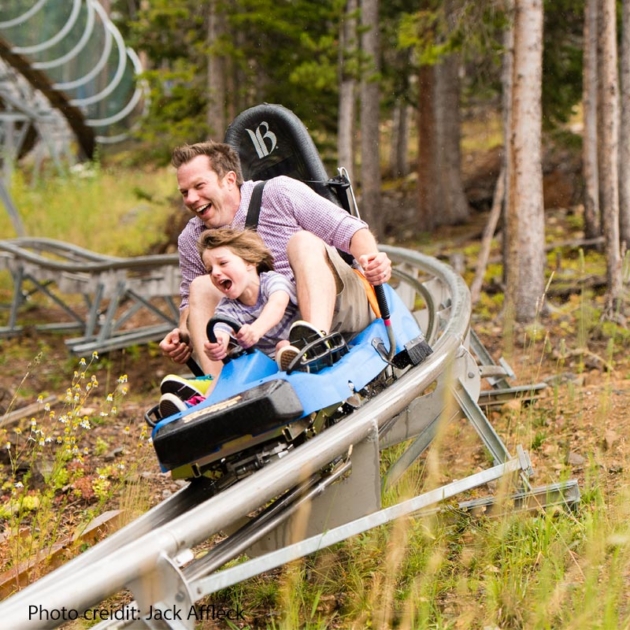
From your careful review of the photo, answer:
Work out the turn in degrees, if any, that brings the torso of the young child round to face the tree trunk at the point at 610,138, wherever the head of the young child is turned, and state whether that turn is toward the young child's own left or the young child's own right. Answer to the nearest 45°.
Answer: approximately 180°

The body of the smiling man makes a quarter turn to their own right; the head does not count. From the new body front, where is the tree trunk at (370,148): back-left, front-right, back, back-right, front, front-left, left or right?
front-right

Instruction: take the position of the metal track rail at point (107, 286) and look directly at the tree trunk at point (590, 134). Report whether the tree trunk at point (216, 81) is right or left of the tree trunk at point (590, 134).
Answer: left

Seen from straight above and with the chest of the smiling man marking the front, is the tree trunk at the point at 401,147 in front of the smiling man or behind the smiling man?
behind

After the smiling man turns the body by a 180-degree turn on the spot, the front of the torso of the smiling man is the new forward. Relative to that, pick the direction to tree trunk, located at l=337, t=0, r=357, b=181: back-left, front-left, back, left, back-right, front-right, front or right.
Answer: front-left

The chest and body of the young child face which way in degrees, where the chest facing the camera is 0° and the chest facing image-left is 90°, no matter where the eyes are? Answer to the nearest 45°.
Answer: approximately 45°

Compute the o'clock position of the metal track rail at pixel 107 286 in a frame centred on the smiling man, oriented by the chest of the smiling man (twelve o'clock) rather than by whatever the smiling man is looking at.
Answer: The metal track rail is roughly at 4 o'clock from the smiling man.

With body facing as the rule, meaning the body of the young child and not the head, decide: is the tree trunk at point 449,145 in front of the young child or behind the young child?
behind
